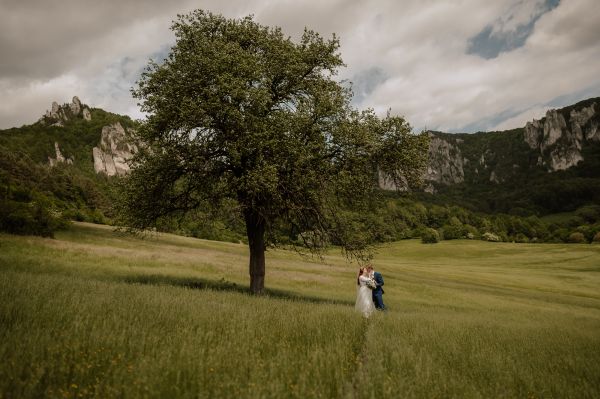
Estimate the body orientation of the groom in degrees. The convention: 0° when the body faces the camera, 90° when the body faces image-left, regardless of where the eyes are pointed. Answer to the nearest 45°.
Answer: approximately 90°
